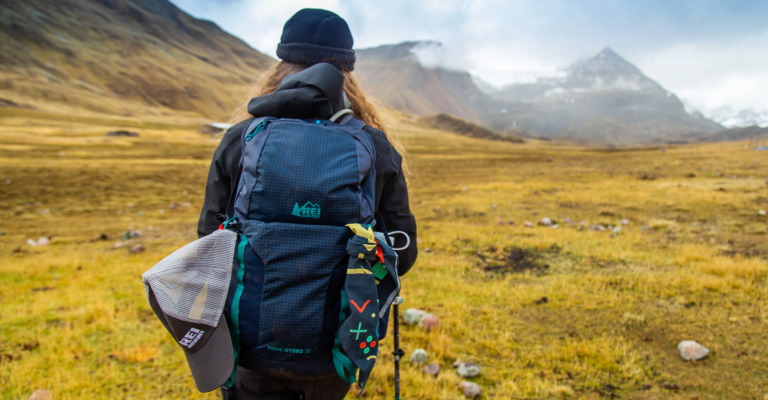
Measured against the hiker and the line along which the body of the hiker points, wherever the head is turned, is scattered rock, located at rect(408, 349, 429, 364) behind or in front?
in front

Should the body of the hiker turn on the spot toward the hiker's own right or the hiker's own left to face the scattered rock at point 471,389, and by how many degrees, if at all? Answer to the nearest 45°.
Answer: approximately 45° to the hiker's own right

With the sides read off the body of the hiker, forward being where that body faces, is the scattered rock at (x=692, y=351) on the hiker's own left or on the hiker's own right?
on the hiker's own right

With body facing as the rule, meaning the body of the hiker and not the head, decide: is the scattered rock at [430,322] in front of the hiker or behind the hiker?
in front

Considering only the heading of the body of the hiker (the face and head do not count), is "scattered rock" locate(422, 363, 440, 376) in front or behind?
in front

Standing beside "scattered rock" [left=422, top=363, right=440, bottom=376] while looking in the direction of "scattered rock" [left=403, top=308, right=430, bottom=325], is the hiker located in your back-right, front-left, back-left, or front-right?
back-left

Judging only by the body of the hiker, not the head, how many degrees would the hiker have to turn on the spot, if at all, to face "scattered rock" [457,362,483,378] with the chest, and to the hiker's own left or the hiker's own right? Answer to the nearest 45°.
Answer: approximately 45° to the hiker's own right

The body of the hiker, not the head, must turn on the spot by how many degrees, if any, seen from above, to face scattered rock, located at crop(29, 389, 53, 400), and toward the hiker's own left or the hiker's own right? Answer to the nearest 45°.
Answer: approximately 45° to the hiker's own left

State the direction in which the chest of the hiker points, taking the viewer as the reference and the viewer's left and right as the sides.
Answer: facing away from the viewer
